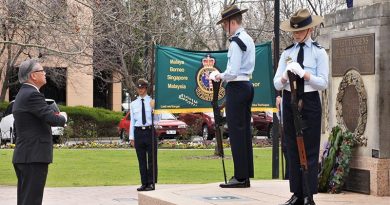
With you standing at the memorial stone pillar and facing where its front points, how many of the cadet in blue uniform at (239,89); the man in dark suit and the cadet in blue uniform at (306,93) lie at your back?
0

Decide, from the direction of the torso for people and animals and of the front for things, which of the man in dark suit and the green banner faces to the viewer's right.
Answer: the man in dark suit

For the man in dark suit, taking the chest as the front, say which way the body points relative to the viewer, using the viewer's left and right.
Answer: facing to the right of the viewer

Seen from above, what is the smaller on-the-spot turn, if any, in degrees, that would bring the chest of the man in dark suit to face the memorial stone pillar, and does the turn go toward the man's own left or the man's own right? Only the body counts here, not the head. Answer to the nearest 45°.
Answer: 0° — they already face it

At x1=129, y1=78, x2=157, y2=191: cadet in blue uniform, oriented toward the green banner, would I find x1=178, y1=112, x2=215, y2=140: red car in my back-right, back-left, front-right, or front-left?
front-left

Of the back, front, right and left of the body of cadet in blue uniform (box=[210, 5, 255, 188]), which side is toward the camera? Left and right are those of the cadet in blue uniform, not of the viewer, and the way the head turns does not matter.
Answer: left

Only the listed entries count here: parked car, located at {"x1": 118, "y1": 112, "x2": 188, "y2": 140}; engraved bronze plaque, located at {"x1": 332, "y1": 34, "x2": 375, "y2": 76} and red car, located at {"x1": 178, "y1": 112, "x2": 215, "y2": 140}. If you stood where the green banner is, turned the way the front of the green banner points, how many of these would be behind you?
2

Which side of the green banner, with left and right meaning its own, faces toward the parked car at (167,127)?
back

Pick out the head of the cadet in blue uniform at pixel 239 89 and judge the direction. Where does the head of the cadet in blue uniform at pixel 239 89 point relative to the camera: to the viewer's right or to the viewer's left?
to the viewer's left

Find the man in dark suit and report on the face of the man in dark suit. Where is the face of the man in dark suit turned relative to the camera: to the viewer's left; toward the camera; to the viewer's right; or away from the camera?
to the viewer's right

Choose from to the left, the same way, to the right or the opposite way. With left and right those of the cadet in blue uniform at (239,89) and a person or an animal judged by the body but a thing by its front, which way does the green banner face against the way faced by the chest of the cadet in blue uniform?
to the left

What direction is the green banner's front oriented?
toward the camera

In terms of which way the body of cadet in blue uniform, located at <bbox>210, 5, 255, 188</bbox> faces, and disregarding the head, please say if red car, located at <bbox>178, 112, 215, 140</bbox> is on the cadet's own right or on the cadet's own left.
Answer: on the cadet's own right
